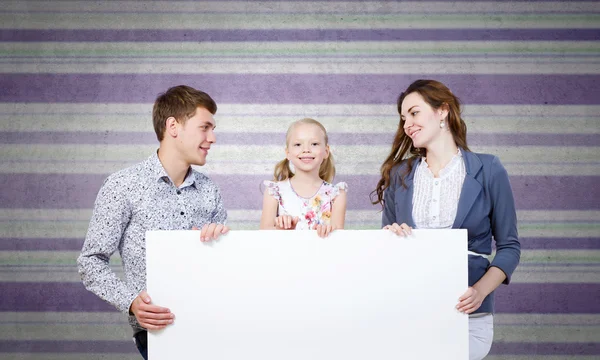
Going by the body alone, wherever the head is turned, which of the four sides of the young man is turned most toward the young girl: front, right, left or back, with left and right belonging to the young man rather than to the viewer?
left

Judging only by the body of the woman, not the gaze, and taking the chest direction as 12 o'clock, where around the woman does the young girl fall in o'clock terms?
The young girl is roughly at 2 o'clock from the woman.

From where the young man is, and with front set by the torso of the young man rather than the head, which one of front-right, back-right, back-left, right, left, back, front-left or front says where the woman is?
front-left

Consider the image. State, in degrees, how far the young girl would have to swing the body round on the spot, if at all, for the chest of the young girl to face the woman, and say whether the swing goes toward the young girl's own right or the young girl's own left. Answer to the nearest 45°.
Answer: approximately 45° to the young girl's own left

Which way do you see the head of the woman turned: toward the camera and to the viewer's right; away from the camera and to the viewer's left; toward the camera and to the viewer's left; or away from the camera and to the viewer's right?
toward the camera and to the viewer's left

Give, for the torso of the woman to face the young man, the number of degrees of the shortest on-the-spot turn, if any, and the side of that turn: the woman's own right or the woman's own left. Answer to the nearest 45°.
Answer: approximately 45° to the woman's own right

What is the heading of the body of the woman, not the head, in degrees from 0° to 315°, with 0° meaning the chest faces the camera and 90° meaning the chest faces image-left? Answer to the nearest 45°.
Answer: approximately 45°

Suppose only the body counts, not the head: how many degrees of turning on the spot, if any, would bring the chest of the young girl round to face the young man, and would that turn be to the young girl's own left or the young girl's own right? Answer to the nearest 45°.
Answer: approximately 45° to the young girl's own right

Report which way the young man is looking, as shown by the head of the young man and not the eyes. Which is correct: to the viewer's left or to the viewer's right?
to the viewer's right
